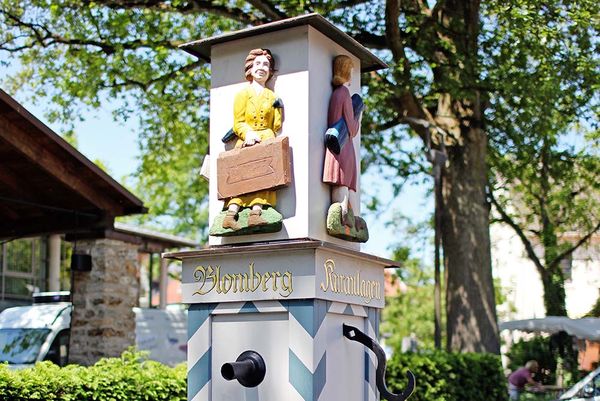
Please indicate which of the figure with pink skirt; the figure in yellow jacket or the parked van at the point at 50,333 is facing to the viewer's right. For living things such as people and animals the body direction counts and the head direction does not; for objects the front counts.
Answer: the figure with pink skirt

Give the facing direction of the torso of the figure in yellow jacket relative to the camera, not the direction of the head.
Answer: toward the camera

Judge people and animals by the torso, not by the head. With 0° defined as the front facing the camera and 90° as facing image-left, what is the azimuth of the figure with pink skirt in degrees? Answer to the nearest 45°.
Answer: approximately 270°

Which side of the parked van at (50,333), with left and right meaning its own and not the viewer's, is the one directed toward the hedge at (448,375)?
left

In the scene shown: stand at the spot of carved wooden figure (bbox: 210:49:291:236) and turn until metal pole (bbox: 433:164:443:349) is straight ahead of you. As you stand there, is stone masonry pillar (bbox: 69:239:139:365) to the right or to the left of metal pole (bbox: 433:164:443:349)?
left

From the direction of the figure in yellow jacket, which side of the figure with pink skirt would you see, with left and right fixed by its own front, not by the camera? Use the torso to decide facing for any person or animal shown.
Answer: back

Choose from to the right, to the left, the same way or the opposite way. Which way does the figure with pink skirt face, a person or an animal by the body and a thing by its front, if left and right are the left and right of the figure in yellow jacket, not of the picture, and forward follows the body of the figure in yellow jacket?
to the left

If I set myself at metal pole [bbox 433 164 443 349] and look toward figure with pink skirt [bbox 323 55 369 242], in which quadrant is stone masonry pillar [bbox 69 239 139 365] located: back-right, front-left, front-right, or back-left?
front-right

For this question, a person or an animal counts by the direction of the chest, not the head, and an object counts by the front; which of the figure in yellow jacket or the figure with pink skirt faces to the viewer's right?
the figure with pink skirt

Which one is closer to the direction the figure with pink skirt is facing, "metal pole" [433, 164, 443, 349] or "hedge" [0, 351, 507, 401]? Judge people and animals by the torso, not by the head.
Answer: the metal pole

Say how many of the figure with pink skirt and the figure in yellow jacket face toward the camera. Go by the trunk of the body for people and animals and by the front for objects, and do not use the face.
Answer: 1

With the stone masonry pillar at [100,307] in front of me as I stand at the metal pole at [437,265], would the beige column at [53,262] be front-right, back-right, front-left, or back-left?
front-right

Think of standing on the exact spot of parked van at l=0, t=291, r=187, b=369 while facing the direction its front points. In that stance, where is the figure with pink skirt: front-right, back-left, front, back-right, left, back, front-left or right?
front-left

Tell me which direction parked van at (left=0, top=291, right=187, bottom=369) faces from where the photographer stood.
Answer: facing the viewer and to the left of the viewer

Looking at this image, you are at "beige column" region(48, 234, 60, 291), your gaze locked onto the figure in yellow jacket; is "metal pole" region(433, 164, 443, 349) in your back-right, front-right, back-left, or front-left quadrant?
front-left

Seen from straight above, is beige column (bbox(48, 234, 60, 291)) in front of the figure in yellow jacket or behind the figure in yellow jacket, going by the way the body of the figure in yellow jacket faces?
behind
